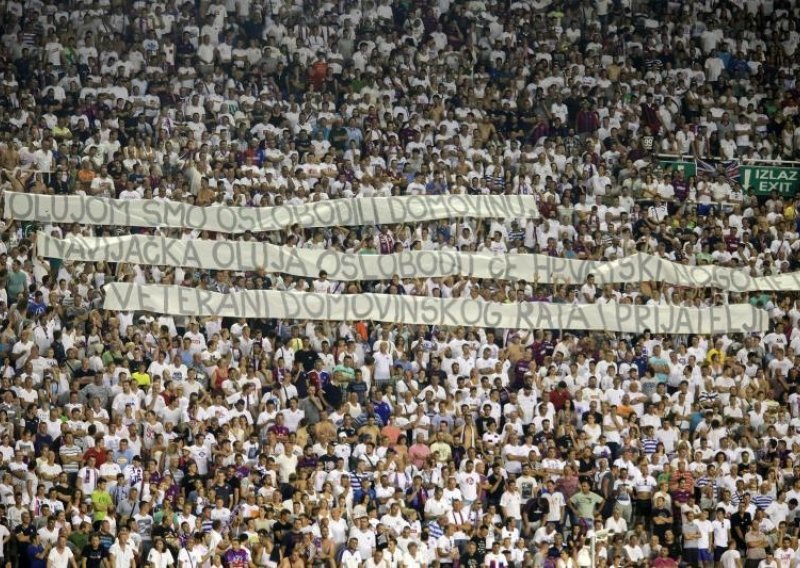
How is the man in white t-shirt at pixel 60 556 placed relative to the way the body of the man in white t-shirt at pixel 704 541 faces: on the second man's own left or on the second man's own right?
on the second man's own right

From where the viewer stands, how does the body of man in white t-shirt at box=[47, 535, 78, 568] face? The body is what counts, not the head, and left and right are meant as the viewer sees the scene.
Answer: facing the viewer

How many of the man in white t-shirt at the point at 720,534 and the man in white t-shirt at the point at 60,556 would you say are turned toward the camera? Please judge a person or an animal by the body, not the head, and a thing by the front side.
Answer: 2

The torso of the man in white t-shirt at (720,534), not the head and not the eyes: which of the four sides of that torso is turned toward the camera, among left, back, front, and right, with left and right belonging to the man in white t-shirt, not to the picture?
front

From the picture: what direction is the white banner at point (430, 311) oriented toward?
toward the camera

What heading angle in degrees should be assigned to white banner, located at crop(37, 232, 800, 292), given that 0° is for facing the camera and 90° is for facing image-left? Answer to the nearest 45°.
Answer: approximately 0°

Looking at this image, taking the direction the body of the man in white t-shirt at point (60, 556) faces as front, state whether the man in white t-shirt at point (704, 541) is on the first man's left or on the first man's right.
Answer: on the first man's left

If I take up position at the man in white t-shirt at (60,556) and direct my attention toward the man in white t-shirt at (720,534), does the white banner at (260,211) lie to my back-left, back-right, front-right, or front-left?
front-left

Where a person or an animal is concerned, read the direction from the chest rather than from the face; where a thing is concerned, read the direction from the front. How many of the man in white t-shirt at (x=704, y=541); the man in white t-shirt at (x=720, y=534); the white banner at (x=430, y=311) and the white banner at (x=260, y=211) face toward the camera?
4

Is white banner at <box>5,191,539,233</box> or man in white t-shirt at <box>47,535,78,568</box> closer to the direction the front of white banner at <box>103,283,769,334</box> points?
the man in white t-shirt

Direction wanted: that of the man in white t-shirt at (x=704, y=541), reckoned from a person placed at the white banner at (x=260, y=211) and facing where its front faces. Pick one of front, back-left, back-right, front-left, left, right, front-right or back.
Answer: front-left
